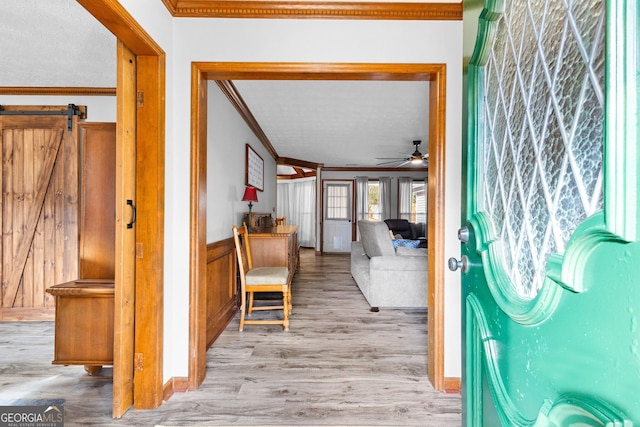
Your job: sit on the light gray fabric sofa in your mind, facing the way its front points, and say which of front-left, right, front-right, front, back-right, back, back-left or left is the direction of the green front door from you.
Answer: right

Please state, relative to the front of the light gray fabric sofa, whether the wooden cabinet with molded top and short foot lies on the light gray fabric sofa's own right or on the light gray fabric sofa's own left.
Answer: on the light gray fabric sofa's own right

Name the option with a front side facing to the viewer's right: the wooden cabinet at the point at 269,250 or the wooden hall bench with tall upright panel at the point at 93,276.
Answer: the wooden cabinet at the point at 269,250

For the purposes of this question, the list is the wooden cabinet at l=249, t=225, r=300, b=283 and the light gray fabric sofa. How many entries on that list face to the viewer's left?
0

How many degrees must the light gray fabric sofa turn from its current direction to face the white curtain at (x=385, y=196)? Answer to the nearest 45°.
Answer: approximately 90° to its left

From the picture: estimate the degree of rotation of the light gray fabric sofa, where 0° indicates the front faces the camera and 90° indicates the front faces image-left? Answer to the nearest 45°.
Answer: approximately 270°

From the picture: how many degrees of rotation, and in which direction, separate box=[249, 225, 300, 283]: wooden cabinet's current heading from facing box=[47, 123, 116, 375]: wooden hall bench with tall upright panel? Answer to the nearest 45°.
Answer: approximately 135° to its right

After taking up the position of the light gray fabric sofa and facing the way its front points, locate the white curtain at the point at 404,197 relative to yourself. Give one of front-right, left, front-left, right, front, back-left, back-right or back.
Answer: left

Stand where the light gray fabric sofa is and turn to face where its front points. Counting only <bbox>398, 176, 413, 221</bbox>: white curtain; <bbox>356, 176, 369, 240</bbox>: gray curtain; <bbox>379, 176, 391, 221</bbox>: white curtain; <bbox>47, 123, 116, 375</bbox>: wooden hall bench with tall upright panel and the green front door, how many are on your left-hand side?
3

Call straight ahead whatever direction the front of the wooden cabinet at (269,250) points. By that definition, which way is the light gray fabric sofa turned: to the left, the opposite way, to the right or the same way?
the same way

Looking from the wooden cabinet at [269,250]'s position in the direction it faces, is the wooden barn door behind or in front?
behind

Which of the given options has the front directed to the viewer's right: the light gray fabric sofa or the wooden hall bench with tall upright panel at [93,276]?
the light gray fabric sofa

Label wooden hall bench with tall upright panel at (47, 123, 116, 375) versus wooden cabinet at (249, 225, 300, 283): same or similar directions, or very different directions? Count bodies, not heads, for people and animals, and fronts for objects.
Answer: very different directions

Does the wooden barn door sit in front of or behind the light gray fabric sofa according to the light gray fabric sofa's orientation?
behind

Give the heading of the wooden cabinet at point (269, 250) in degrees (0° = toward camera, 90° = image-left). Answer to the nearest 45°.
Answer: approximately 270°
